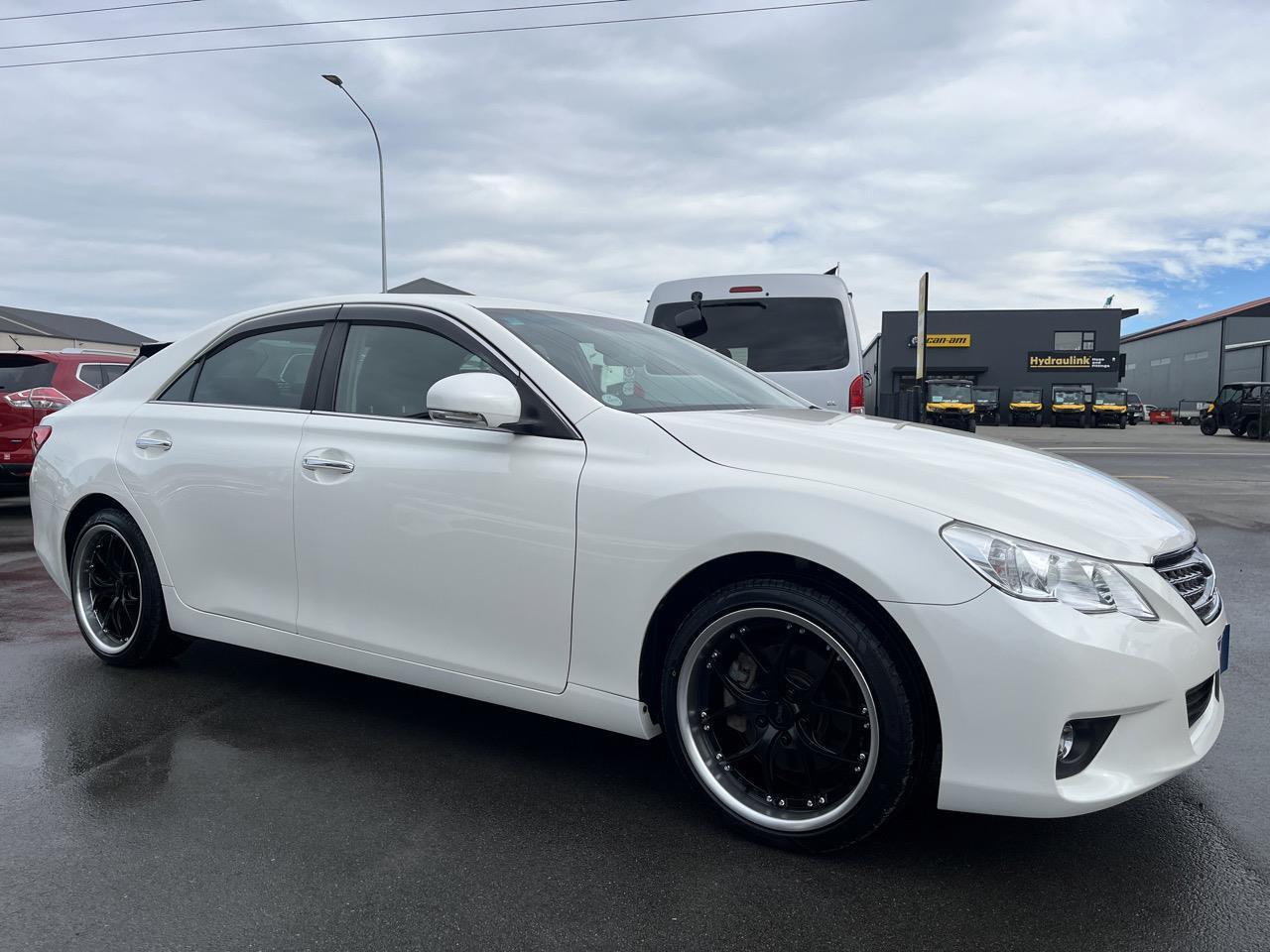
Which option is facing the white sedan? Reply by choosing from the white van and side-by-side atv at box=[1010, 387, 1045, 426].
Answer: the side-by-side atv

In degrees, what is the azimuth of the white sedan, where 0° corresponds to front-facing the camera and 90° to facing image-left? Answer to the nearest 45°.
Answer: approximately 315°

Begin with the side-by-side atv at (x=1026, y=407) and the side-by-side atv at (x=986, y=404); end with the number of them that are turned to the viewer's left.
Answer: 0

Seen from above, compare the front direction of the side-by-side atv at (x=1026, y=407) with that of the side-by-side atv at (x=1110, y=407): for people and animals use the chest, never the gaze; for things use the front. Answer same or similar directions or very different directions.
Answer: same or similar directions

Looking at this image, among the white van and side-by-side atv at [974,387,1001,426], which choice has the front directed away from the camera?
the white van

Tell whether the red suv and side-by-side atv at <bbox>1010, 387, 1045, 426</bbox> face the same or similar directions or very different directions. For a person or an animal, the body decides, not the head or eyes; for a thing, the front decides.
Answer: very different directions

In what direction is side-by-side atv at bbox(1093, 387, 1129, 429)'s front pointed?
toward the camera

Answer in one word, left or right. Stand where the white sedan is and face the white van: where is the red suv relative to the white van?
left

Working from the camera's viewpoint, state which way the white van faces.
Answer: facing away from the viewer

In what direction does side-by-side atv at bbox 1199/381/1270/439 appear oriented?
to the viewer's left

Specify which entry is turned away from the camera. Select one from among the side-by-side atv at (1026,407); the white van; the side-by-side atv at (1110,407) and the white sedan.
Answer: the white van

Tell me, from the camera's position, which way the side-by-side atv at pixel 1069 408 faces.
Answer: facing the viewer
